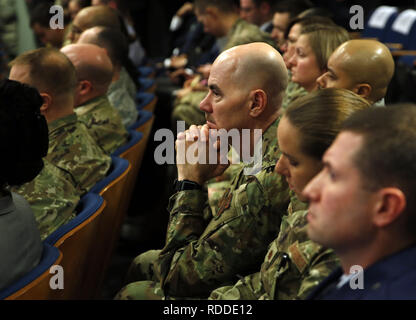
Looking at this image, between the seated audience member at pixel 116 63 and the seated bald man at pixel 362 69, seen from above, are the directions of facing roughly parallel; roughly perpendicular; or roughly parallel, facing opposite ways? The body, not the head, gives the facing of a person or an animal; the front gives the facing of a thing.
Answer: roughly parallel

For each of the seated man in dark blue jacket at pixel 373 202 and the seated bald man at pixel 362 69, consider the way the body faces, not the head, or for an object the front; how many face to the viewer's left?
2

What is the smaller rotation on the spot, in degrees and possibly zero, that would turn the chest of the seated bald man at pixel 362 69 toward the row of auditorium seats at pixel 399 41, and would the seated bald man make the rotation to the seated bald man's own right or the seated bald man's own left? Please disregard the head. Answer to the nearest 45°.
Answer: approximately 90° to the seated bald man's own right

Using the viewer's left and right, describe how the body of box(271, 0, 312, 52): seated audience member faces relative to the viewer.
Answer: facing to the left of the viewer

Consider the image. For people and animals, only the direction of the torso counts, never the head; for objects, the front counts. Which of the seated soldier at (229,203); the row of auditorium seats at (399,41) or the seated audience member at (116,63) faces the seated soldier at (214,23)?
the row of auditorium seats

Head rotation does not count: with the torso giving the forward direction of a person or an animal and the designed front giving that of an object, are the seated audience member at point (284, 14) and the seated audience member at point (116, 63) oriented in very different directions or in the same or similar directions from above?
same or similar directions

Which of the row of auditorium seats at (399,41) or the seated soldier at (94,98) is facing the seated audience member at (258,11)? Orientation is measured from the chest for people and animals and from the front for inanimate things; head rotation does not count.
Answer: the row of auditorium seats

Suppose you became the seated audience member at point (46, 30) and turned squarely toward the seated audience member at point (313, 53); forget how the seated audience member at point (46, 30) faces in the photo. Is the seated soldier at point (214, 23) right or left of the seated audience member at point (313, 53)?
left

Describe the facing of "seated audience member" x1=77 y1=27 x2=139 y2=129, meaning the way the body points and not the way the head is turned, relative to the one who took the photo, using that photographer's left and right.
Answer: facing to the left of the viewer

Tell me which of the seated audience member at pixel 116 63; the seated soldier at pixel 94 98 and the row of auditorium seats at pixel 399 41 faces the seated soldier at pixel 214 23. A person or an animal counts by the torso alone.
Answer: the row of auditorium seats

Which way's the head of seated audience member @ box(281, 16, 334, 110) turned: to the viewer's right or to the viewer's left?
to the viewer's left

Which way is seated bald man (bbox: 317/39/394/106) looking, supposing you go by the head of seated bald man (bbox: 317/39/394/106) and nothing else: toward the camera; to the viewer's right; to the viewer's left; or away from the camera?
to the viewer's left

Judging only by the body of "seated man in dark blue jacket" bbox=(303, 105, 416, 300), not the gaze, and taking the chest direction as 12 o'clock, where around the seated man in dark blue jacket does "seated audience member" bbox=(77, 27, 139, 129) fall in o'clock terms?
The seated audience member is roughly at 2 o'clock from the seated man in dark blue jacket.

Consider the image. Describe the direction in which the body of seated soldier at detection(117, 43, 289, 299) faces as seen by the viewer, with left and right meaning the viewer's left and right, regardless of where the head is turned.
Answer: facing to the left of the viewer

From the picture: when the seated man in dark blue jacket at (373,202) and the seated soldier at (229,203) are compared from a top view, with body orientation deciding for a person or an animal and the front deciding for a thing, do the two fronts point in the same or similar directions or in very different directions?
same or similar directions

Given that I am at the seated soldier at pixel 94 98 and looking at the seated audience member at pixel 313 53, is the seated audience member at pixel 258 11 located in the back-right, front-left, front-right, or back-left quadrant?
front-left

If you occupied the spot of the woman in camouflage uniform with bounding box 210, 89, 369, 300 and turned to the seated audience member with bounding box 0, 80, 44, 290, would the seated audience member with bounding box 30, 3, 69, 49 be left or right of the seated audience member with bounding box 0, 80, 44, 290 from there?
right

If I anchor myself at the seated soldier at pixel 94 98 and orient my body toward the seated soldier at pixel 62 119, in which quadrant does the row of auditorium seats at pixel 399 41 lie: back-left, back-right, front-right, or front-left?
back-left
